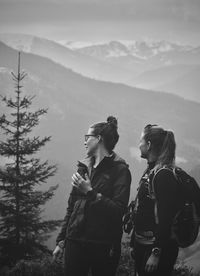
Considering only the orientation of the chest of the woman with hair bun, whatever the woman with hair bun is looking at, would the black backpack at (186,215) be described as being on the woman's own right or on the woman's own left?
on the woman's own left

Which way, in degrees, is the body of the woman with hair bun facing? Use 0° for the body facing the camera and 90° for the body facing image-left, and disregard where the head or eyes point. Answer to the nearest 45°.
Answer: approximately 45°

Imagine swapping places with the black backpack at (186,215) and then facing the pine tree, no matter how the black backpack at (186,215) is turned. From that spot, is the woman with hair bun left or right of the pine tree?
left

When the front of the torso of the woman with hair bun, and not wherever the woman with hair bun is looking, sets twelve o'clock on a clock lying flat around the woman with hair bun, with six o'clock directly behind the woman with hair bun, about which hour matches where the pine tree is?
The pine tree is roughly at 4 o'clock from the woman with hair bun.
